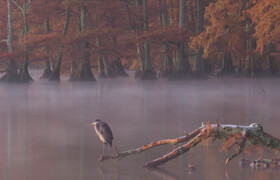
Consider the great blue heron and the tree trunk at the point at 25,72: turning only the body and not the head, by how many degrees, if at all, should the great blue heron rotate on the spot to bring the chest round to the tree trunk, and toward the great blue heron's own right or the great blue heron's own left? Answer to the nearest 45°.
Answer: approximately 90° to the great blue heron's own right

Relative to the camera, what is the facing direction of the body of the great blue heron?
to the viewer's left

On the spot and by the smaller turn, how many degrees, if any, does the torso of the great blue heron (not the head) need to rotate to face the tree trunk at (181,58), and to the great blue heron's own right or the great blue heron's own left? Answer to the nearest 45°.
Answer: approximately 90° to the great blue heron's own right
